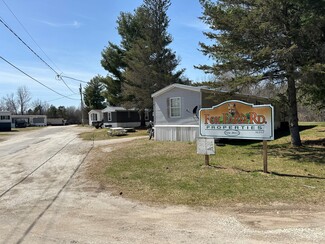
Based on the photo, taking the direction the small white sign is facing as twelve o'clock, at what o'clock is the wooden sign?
The wooden sign is roughly at 9 o'clock from the small white sign.

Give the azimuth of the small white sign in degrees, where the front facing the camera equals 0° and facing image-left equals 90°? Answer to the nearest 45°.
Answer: approximately 0°

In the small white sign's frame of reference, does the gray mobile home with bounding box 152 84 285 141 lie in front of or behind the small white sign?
behind

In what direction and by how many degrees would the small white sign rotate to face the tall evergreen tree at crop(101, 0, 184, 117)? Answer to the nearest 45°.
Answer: approximately 180°
